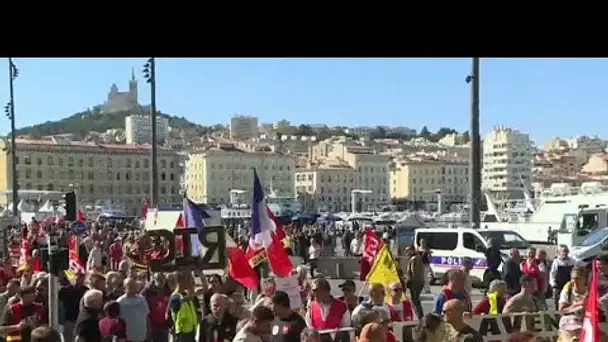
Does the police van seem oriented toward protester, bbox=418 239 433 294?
no

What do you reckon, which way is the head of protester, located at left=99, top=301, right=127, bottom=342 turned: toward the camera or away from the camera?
away from the camera

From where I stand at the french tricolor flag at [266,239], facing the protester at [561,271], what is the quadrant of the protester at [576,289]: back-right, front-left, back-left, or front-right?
front-right

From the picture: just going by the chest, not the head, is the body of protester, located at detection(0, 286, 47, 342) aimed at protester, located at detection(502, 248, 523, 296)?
no

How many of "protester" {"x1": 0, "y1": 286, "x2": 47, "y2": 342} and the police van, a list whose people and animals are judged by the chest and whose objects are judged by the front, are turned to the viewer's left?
0

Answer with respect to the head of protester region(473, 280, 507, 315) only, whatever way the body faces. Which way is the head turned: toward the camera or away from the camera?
toward the camera

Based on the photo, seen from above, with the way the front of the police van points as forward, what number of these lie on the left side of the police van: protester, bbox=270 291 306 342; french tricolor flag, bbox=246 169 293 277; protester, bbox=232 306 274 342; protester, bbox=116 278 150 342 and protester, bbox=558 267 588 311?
0

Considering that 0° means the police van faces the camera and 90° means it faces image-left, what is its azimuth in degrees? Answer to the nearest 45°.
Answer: approximately 315°
